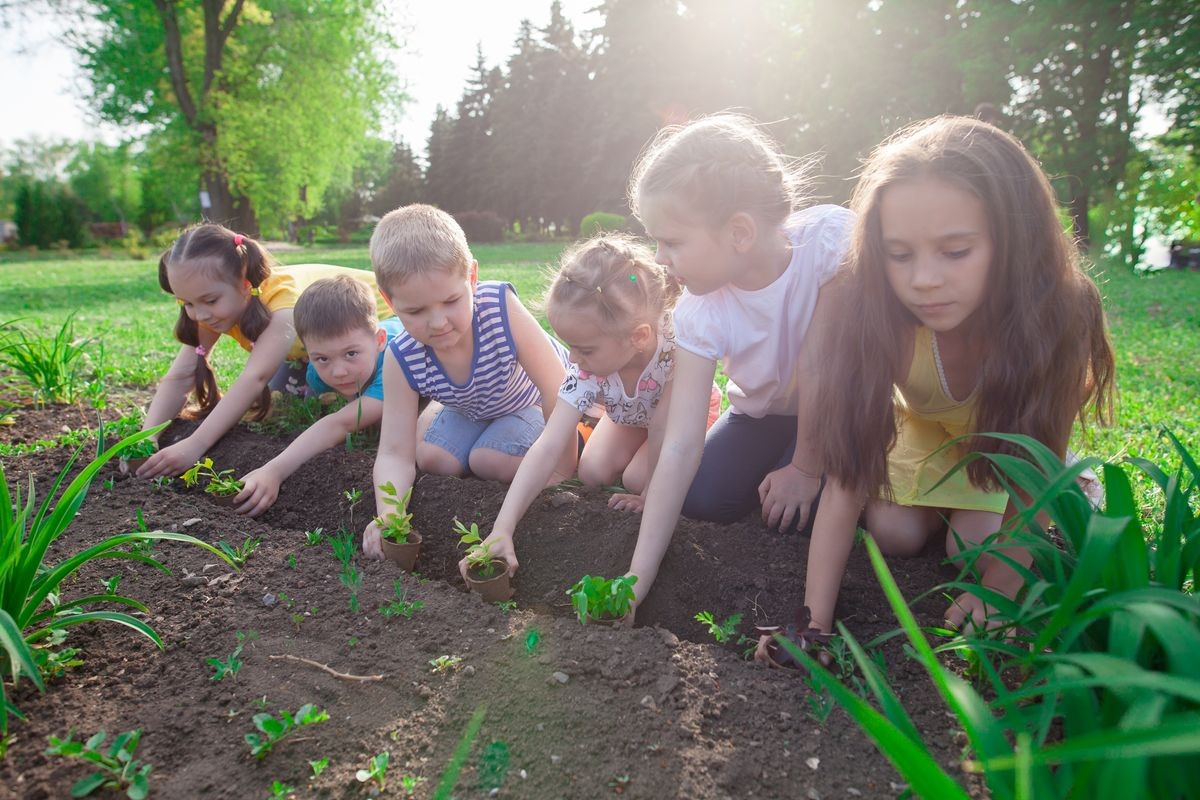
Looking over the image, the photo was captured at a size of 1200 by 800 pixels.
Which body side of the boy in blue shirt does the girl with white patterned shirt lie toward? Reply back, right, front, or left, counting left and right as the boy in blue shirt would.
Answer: left

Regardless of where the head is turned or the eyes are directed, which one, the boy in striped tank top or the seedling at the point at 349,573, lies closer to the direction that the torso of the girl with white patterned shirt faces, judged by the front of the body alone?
the seedling

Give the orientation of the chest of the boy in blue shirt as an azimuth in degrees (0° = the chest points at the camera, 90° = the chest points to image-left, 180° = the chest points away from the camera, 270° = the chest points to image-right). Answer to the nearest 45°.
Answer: approximately 45°

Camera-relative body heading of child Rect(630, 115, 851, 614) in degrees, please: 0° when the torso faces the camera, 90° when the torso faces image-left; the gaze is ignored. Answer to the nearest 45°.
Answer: approximately 45°

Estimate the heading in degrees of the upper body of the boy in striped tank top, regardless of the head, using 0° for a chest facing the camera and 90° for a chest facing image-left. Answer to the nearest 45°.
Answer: approximately 45°
